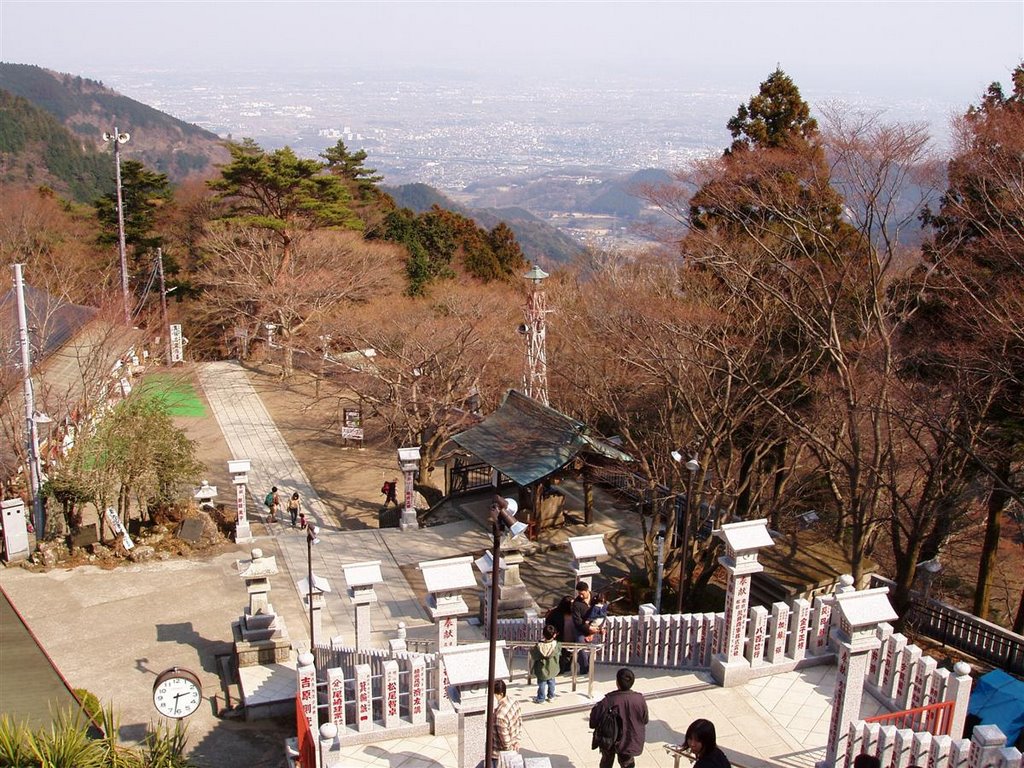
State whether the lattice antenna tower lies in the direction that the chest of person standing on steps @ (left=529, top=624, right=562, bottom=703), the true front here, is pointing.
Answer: yes

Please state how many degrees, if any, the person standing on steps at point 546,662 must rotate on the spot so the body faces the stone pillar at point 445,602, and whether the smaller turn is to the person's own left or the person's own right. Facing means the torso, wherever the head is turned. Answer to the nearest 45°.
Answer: approximately 90° to the person's own left

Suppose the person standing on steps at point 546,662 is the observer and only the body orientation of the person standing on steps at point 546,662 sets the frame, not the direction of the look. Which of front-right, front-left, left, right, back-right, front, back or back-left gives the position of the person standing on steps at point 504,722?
back

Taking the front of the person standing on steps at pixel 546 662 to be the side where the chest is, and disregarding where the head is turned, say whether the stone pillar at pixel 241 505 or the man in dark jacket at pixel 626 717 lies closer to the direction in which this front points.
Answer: the stone pillar

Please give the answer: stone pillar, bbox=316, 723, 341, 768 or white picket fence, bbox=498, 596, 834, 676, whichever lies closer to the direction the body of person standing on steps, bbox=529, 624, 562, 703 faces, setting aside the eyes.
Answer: the white picket fence

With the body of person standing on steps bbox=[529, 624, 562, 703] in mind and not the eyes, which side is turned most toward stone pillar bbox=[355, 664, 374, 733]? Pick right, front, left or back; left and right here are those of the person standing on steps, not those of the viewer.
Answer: left

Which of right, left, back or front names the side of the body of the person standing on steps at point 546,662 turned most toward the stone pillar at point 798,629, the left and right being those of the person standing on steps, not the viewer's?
right

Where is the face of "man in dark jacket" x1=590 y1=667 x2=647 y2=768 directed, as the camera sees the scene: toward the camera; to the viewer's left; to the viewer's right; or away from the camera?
away from the camera

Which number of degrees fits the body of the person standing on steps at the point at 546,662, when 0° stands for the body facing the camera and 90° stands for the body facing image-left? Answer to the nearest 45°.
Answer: approximately 180°

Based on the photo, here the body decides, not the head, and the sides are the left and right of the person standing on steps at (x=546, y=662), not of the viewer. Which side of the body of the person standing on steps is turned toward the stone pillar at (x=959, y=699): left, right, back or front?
right

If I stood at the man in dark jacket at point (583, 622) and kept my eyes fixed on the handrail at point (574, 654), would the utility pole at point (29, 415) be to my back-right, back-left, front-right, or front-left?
back-right

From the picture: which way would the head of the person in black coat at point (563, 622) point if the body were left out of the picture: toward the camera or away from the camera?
away from the camera
